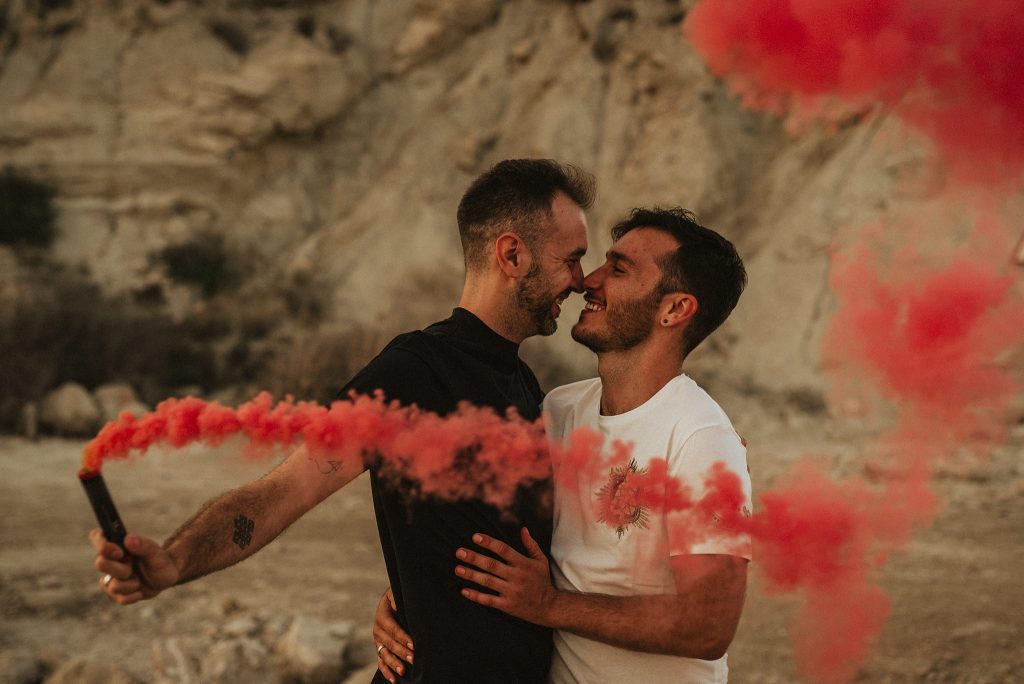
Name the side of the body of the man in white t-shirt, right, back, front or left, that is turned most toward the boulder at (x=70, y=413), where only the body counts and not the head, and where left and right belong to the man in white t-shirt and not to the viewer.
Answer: right

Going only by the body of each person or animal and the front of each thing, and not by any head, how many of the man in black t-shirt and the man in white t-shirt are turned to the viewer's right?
1

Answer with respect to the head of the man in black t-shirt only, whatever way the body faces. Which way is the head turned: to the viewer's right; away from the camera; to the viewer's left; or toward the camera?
to the viewer's right

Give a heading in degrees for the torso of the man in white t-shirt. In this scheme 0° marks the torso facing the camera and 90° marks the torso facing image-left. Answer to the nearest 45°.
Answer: approximately 45°

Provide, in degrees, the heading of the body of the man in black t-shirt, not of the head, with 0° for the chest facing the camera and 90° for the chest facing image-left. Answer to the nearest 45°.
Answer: approximately 270°

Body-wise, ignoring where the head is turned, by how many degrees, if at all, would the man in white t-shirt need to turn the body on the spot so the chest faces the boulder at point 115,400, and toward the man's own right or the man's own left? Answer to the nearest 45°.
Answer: approximately 90° to the man's own right
